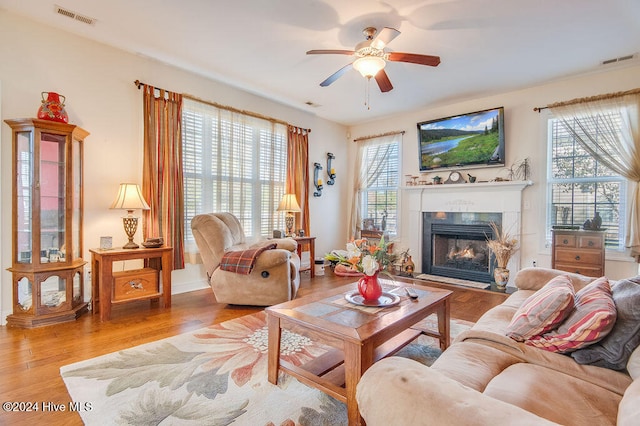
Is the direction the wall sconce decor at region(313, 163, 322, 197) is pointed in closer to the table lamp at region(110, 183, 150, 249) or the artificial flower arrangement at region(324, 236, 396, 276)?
the artificial flower arrangement

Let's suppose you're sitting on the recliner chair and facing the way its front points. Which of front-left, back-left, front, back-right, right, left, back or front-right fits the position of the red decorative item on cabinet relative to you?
back

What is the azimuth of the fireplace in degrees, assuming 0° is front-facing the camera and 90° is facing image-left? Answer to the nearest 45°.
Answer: approximately 0°

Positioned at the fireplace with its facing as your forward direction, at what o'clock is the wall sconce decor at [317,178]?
The wall sconce decor is roughly at 3 o'clock from the fireplace.

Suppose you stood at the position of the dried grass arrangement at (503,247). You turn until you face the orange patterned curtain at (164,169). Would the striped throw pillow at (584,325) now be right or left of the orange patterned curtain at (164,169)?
left

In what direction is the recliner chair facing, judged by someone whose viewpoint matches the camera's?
facing to the right of the viewer

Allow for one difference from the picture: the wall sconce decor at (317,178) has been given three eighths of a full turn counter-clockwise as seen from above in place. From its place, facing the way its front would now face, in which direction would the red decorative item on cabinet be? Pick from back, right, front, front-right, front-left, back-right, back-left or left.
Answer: back-left

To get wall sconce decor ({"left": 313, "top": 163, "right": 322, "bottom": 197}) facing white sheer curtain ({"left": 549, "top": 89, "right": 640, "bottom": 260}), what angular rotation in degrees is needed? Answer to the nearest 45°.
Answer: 0° — it already faces it

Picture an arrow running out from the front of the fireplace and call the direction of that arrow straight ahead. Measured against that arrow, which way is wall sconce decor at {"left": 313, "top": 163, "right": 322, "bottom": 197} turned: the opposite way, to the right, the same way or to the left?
to the left
